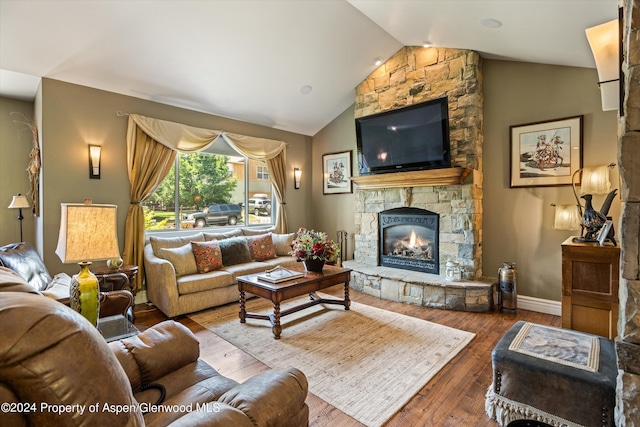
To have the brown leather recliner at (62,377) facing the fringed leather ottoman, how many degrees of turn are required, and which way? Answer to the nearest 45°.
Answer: approximately 45° to its right

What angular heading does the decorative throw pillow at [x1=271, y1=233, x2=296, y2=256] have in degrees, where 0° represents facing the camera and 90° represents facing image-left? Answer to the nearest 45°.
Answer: approximately 0°

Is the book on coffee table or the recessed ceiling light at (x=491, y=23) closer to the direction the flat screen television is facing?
the book on coffee table

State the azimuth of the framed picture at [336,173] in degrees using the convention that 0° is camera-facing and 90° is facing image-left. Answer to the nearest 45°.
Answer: approximately 45°

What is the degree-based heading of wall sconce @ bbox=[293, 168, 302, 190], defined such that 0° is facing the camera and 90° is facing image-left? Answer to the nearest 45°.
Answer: approximately 315°

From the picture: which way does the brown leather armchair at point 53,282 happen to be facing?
to the viewer's right

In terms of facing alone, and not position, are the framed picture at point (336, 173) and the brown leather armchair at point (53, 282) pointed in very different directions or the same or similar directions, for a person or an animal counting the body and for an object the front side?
very different directions

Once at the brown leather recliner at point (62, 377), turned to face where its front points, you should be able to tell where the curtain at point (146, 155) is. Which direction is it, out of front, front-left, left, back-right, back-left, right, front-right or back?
front-left

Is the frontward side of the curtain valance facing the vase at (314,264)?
yes

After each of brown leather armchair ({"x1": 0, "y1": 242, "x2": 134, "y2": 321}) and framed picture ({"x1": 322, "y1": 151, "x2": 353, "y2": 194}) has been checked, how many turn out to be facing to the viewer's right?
1

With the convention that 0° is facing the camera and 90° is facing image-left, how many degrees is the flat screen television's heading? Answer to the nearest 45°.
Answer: approximately 45°
